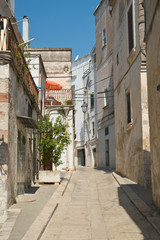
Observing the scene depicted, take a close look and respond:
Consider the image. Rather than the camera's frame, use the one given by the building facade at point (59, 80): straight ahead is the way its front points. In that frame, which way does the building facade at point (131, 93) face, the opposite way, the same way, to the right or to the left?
to the right

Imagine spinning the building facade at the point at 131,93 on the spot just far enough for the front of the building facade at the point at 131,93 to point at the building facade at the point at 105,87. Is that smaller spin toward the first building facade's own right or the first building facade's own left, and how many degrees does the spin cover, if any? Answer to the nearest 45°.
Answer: approximately 90° to the first building facade's own right

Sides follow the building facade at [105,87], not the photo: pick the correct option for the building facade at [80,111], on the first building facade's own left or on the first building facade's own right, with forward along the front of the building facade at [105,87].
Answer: on the first building facade's own right

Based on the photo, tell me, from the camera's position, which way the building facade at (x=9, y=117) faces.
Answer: facing to the right of the viewer

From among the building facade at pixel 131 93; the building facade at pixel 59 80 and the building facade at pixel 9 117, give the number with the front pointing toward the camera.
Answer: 1

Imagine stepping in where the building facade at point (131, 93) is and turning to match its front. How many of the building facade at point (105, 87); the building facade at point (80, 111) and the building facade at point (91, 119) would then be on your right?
3

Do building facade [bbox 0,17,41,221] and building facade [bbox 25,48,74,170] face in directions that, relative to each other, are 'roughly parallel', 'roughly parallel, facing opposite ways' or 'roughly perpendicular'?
roughly perpendicular

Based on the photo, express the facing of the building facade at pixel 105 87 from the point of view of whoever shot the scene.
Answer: facing the viewer and to the left of the viewer

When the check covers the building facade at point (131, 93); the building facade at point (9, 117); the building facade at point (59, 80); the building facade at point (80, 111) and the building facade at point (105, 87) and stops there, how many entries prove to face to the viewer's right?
1

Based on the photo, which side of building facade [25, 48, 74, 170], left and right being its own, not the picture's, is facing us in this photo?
front

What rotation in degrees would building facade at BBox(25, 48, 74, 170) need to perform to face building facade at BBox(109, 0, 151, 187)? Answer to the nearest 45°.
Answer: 0° — it already faces it

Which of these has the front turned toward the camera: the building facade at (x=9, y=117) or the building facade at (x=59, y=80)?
the building facade at (x=59, y=80)

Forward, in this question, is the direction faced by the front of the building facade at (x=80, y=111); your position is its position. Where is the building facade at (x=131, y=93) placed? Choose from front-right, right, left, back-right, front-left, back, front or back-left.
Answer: front-left

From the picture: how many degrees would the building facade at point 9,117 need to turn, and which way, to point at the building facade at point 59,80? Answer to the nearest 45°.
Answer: approximately 90° to its left

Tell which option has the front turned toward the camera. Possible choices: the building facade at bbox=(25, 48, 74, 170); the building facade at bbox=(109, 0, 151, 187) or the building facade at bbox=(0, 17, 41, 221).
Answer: the building facade at bbox=(25, 48, 74, 170)

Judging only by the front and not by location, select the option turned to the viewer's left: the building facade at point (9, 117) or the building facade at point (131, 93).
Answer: the building facade at point (131, 93)

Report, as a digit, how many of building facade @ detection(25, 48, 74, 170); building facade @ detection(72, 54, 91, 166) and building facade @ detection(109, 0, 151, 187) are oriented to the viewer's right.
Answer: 0

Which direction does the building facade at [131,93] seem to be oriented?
to the viewer's left
